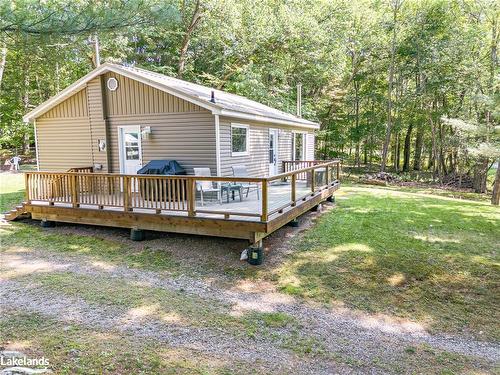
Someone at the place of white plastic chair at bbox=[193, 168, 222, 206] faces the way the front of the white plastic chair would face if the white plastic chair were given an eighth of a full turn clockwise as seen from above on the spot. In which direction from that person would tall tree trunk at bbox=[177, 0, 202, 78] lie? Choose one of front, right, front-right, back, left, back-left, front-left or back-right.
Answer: back

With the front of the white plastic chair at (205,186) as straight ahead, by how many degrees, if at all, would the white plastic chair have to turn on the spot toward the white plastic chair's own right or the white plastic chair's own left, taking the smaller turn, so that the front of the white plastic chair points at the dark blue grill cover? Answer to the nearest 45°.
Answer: approximately 180°
